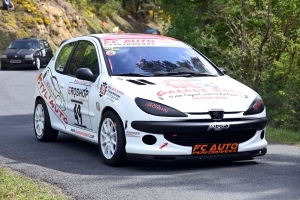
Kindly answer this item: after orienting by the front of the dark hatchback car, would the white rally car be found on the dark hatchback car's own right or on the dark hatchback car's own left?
on the dark hatchback car's own left

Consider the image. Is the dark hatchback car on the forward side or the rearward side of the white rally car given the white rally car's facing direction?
on the rearward side

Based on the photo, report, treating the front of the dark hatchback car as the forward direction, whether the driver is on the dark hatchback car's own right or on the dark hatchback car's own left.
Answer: on the dark hatchback car's own left

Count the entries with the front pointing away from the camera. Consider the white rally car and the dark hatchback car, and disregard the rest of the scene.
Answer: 0
